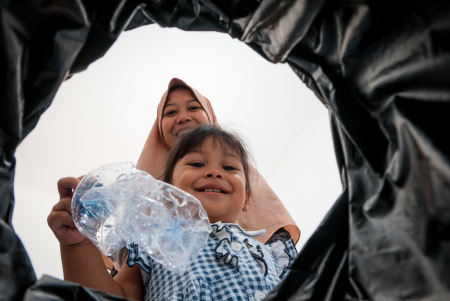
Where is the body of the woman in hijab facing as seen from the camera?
toward the camera

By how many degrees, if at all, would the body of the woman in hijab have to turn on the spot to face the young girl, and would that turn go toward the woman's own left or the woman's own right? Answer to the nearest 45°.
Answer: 0° — they already face them
